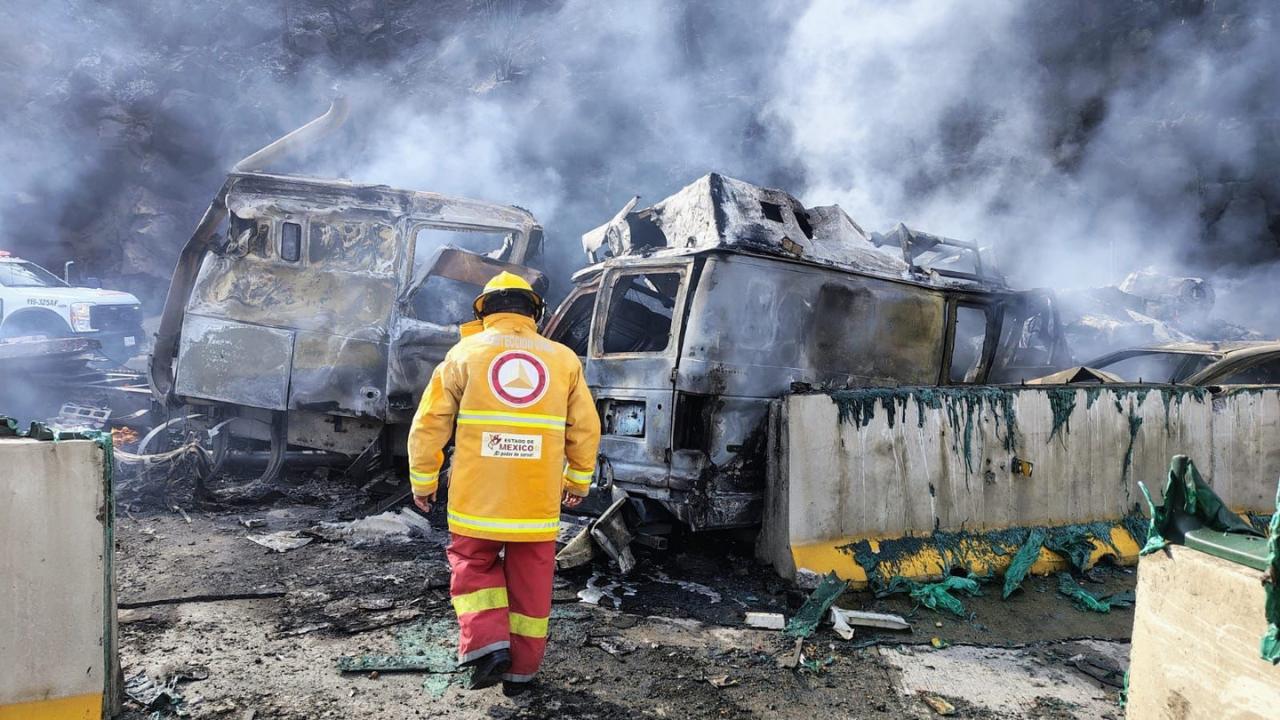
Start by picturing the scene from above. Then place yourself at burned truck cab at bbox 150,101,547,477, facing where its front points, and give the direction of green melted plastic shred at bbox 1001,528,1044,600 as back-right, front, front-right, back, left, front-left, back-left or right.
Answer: front-right

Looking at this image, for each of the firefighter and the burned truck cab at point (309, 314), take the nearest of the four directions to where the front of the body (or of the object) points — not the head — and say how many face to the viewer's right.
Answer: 1

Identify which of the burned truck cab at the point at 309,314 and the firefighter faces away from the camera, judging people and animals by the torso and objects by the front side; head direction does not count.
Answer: the firefighter

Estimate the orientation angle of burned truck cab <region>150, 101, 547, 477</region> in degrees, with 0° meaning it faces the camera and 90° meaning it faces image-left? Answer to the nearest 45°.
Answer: approximately 270°

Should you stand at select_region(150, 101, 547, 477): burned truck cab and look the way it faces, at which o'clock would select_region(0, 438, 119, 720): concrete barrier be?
The concrete barrier is roughly at 3 o'clock from the burned truck cab.

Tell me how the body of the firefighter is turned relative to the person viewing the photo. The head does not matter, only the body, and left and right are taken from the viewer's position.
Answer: facing away from the viewer

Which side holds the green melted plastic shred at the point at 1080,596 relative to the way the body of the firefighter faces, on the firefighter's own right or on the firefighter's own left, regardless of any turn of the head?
on the firefighter's own right

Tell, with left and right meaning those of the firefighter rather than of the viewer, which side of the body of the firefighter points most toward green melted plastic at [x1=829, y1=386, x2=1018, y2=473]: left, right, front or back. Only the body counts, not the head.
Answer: right

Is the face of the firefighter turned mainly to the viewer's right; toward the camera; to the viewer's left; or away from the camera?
away from the camera
